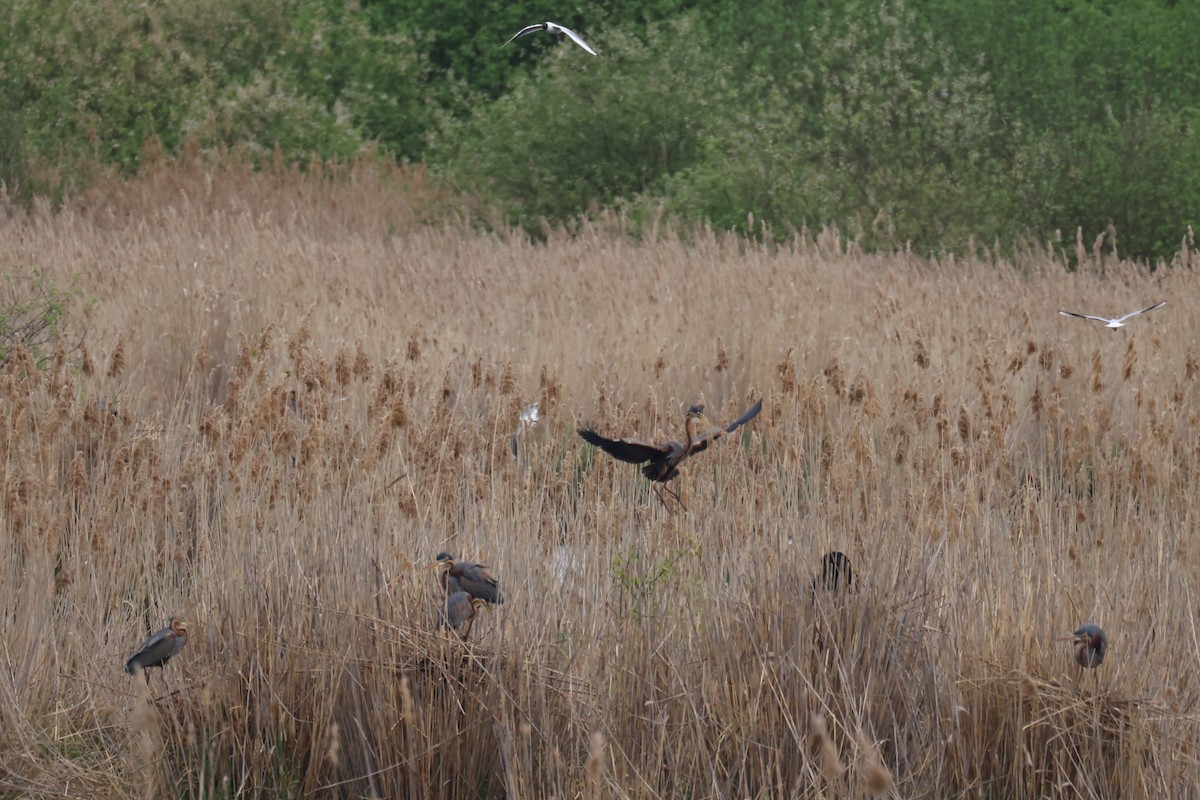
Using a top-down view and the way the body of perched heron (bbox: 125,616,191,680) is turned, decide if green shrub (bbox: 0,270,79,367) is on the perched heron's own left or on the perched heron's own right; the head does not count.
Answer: on the perched heron's own left

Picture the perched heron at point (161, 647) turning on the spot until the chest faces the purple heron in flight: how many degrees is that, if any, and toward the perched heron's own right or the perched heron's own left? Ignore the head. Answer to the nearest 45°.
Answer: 0° — it already faces it

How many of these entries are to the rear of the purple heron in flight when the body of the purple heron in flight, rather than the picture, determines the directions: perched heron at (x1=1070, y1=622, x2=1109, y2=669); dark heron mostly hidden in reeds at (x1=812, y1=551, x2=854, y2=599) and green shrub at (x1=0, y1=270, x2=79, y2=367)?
1

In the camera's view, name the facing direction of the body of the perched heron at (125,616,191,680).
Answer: to the viewer's right

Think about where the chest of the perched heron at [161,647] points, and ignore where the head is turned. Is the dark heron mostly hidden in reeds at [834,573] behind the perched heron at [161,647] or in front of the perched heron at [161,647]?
in front

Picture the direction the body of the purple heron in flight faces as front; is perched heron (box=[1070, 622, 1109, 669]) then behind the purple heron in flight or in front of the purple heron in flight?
in front
